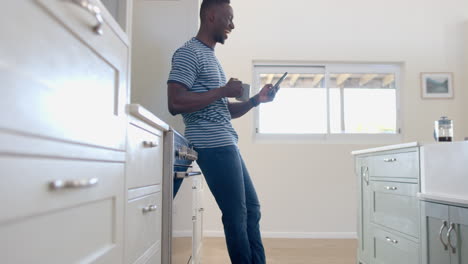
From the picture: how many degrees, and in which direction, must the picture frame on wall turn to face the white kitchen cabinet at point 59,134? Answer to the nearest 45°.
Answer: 0° — it already faces it

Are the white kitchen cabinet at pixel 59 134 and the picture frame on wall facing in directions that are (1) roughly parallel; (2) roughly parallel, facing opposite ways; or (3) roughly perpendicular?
roughly perpendicular

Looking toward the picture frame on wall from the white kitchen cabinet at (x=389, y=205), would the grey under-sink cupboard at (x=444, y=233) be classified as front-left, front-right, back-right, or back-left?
back-right

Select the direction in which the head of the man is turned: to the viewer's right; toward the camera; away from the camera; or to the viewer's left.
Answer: to the viewer's right

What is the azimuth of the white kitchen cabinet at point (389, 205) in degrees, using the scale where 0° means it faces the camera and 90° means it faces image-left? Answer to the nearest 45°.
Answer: approximately 45°

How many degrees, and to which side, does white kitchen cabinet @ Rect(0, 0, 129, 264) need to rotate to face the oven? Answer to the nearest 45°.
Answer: approximately 90° to its left

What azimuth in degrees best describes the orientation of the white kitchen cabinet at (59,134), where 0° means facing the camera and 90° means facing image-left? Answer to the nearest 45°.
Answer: approximately 315°

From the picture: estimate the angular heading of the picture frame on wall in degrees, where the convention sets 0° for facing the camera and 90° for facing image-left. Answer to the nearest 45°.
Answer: approximately 0°

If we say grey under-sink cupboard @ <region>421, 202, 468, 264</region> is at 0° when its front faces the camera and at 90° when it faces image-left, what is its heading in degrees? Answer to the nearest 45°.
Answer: approximately 45°

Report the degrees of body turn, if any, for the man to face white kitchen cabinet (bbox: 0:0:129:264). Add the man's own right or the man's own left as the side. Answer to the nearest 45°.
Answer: approximately 90° to the man's own right
